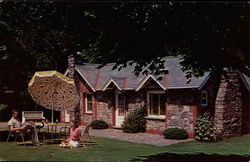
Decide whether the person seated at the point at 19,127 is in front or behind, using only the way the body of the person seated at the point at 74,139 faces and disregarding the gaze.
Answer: in front

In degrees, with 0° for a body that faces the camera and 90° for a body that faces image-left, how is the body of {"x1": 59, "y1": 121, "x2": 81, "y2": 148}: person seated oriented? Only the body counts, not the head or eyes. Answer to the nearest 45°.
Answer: approximately 90°

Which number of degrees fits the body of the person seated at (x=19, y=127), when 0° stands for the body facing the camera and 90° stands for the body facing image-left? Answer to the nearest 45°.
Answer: approximately 270°

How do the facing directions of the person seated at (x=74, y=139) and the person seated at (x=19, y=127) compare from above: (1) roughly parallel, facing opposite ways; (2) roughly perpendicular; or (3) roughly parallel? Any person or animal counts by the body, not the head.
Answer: roughly parallel, facing opposite ways

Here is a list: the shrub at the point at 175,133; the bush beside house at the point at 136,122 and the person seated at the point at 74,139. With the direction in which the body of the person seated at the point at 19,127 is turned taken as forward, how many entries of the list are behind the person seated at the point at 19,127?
0

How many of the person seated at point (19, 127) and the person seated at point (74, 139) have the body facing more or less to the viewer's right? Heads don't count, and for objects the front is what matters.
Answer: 1

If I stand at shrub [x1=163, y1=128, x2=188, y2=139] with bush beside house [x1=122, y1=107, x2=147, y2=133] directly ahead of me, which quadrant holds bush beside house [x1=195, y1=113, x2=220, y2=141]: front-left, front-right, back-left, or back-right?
back-right

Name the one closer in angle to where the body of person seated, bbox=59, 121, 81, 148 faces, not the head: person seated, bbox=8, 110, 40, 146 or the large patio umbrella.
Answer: the person seated
